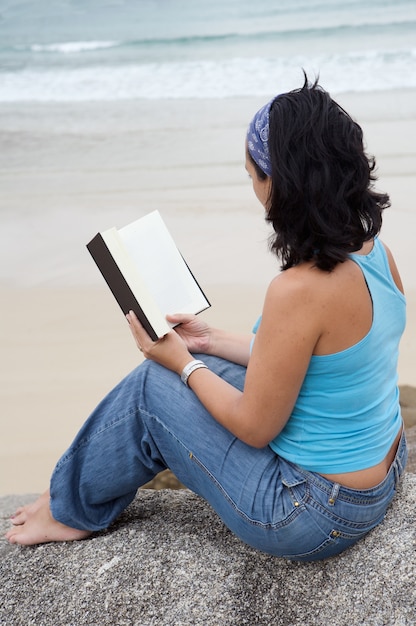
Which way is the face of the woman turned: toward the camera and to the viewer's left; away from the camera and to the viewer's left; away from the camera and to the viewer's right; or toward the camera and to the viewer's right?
away from the camera and to the viewer's left

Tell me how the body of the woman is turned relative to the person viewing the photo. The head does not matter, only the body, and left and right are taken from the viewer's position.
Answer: facing away from the viewer and to the left of the viewer
